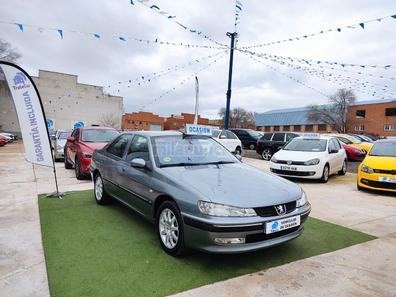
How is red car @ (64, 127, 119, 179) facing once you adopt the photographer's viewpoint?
facing the viewer and to the right of the viewer

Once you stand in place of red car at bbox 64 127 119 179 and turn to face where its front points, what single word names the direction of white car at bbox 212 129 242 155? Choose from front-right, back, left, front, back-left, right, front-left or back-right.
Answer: left

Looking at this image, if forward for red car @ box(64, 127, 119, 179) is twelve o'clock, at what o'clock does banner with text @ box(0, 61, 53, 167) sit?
The banner with text is roughly at 2 o'clock from the red car.

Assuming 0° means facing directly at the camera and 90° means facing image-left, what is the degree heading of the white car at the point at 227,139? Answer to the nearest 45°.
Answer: approximately 45°

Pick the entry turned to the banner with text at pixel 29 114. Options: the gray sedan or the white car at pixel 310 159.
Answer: the white car

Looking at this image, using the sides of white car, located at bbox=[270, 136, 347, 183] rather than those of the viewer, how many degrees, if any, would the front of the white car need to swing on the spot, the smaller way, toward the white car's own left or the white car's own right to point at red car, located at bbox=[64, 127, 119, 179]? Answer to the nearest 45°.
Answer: approximately 45° to the white car's own right

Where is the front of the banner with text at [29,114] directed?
toward the camera

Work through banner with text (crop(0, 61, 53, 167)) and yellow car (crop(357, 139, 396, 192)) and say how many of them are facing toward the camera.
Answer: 2

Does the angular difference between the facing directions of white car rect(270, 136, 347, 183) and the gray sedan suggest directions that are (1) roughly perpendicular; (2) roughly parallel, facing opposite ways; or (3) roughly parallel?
roughly perpendicular
